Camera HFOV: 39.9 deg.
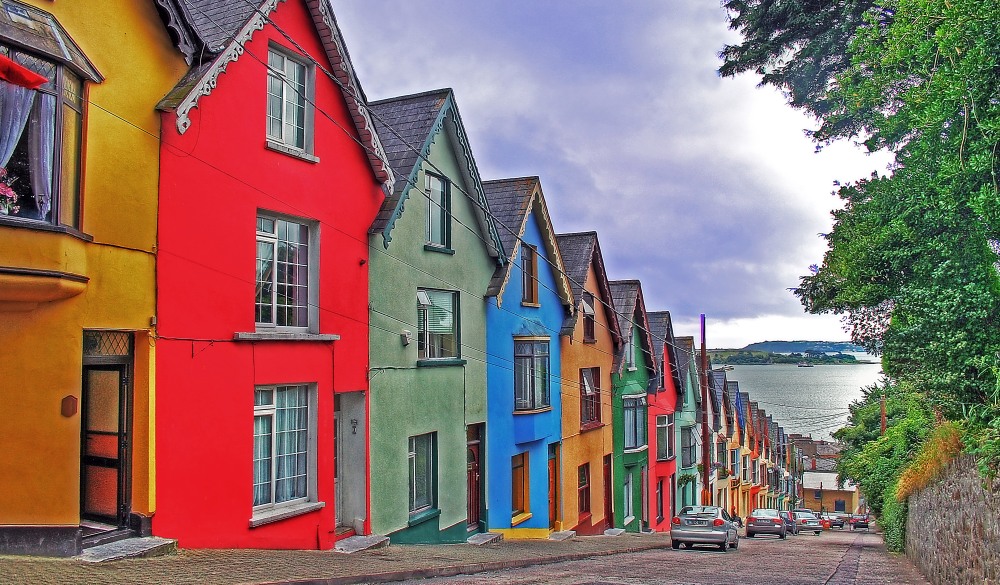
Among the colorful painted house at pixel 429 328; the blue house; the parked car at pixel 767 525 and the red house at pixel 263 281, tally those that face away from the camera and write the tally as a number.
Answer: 1

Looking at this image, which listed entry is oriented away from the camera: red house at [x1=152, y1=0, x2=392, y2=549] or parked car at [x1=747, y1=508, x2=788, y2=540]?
the parked car

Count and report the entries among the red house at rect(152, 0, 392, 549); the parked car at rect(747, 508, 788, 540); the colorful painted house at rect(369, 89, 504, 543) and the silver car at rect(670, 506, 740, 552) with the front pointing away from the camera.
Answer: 2

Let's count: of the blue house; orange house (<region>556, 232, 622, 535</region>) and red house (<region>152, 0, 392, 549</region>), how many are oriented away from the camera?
0

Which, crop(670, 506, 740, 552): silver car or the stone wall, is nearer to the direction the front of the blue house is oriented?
the stone wall

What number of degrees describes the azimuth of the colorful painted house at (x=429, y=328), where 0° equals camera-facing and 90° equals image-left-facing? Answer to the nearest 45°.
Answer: approximately 315°

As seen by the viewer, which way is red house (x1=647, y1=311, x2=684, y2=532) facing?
to the viewer's right

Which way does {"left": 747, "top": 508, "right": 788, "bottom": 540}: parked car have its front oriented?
away from the camera

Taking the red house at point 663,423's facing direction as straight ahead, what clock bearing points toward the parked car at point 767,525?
The parked car is roughly at 11 o'clock from the red house.

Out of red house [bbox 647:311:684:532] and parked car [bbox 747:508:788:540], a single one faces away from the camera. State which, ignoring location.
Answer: the parked car

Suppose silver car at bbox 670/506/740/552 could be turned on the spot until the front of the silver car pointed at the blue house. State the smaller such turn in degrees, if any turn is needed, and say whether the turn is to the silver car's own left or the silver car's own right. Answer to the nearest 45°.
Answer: approximately 135° to the silver car's own left

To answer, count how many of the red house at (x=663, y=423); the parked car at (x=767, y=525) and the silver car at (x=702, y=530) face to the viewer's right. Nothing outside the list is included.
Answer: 1

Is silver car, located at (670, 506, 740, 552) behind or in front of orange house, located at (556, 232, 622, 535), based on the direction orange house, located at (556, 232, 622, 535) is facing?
in front

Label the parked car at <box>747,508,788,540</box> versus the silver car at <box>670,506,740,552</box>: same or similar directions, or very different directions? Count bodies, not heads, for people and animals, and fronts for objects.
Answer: same or similar directions

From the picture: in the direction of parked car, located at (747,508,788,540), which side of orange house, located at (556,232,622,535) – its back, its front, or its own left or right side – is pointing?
left

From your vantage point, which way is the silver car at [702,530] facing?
away from the camera

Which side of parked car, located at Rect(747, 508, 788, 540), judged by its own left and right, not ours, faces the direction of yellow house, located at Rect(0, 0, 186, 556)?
back

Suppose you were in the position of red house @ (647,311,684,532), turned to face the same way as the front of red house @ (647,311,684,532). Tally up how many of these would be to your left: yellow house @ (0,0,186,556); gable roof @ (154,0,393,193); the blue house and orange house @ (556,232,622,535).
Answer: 0
